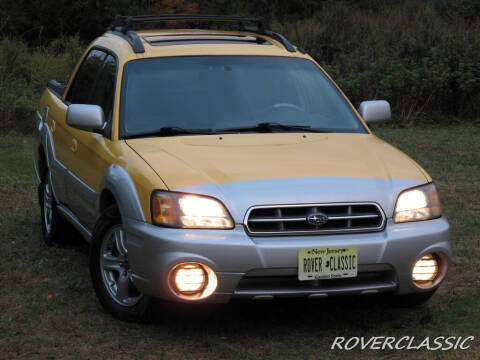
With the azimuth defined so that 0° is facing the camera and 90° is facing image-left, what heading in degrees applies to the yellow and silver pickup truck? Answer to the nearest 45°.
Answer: approximately 315°
